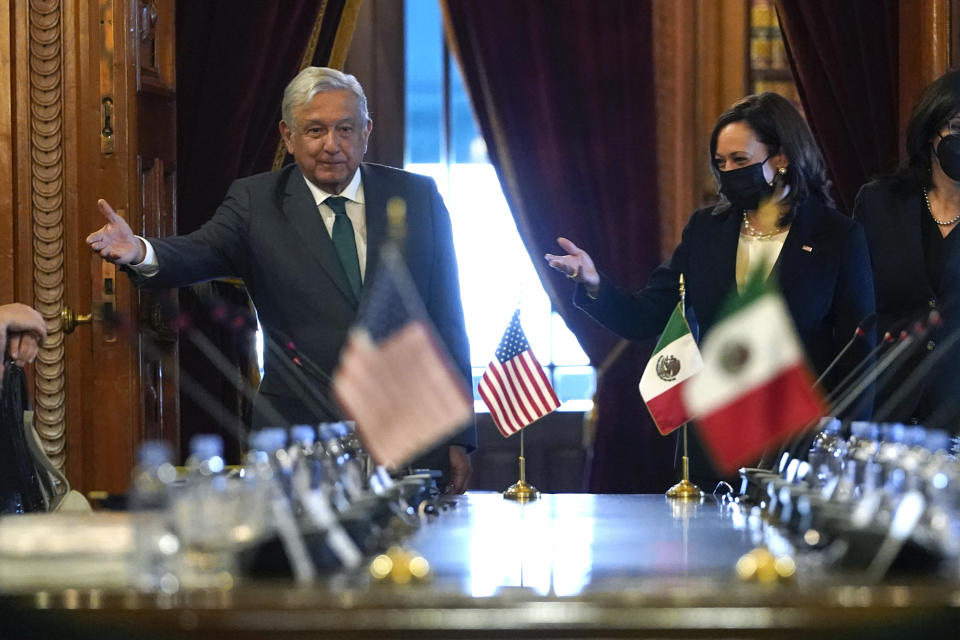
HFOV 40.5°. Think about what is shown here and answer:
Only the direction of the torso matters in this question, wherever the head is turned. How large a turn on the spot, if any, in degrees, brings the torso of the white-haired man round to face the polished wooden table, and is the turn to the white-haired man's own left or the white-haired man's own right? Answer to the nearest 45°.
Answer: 0° — they already face it

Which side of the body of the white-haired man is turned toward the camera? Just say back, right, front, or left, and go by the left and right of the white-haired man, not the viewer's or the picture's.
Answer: front

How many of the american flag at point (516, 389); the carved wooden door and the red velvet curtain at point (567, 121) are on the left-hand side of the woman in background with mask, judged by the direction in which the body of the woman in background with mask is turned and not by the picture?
0

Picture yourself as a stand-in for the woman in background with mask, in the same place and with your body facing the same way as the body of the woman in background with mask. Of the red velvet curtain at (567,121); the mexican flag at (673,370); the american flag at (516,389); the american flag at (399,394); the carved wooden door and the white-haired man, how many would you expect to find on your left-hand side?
0

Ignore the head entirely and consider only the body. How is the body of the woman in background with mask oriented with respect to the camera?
toward the camera

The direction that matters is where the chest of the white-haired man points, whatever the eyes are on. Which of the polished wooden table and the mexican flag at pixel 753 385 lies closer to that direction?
the polished wooden table

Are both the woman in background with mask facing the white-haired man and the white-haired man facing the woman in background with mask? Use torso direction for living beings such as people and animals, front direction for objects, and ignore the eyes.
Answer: no

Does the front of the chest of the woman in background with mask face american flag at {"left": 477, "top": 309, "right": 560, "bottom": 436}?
no

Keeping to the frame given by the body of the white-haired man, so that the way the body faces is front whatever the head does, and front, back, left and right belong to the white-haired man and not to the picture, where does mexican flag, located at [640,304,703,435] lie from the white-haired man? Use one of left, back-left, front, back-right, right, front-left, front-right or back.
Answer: left

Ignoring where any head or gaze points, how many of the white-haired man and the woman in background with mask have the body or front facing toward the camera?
2

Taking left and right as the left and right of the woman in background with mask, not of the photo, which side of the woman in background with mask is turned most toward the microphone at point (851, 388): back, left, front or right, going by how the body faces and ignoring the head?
front

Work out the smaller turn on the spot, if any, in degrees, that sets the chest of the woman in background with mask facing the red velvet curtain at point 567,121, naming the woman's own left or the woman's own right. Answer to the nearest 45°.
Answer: approximately 135° to the woman's own right

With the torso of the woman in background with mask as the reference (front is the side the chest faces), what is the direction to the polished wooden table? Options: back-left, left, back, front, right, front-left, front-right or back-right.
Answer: front

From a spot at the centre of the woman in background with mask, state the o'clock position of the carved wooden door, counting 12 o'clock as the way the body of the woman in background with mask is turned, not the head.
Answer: The carved wooden door is roughly at 3 o'clock from the woman in background with mask.

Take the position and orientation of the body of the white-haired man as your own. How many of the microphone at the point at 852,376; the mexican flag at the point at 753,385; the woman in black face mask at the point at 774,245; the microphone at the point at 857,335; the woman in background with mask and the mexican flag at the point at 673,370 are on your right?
0

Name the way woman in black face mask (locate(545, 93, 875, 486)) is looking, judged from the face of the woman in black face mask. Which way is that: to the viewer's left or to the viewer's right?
to the viewer's left
